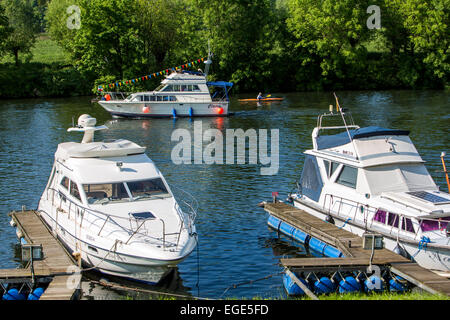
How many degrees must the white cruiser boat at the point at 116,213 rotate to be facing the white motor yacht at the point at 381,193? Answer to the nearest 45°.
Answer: approximately 45° to its left

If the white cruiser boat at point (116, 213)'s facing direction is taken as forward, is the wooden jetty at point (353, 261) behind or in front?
in front

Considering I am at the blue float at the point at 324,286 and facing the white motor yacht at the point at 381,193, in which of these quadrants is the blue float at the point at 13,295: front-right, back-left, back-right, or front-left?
back-left

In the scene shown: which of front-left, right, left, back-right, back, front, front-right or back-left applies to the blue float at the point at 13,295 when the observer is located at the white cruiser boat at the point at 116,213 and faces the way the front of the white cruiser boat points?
right

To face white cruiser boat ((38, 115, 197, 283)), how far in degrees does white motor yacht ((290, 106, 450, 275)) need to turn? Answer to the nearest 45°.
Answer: approximately 90° to its right

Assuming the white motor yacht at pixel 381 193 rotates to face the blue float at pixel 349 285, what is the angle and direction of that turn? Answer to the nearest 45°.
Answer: approximately 45° to its right

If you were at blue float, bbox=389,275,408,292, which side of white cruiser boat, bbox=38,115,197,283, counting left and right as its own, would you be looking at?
front

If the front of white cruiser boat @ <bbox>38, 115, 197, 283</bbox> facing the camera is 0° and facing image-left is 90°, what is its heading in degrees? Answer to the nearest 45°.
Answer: approximately 315°

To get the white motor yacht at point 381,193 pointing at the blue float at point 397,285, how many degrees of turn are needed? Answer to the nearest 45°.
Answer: approximately 45° to its right
